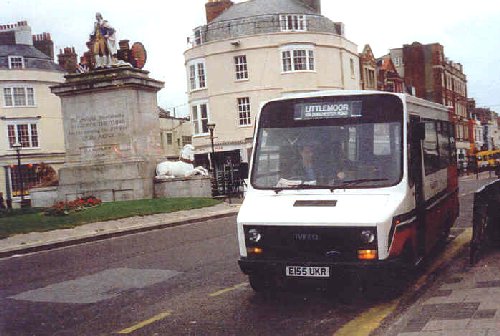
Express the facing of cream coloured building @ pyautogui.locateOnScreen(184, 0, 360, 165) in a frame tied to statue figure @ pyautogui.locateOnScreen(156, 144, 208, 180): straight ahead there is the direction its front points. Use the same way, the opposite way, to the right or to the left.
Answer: to the right

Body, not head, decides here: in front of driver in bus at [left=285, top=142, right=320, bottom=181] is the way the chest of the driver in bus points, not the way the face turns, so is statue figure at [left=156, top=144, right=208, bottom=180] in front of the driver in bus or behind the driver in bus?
behind

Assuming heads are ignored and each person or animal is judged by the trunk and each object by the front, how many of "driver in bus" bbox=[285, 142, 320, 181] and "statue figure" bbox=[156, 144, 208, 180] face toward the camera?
1

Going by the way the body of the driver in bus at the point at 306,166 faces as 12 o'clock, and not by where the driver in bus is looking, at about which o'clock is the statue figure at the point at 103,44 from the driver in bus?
The statue figure is roughly at 5 o'clock from the driver in bus.

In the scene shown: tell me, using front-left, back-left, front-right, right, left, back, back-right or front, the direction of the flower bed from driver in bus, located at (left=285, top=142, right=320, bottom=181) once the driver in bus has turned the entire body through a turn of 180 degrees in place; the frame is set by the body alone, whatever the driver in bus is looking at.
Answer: front-left

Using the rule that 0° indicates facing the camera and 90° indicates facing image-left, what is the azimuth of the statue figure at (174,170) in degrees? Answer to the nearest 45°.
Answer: approximately 270°

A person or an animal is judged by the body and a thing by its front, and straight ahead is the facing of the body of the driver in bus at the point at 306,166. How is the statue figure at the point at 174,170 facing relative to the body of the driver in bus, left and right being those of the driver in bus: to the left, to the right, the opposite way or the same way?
to the left

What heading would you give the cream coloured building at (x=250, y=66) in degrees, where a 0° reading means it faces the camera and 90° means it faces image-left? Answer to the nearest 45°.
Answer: approximately 0°

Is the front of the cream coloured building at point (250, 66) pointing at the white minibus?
yes
